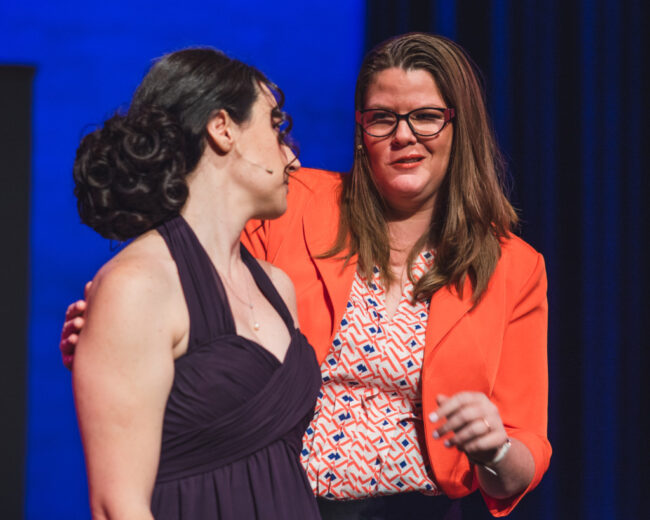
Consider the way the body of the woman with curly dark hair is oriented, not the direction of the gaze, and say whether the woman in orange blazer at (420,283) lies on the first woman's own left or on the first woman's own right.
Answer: on the first woman's own left

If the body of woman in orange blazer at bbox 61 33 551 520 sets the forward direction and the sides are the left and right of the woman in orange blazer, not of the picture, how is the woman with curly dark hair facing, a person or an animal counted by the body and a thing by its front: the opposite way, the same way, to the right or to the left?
to the left

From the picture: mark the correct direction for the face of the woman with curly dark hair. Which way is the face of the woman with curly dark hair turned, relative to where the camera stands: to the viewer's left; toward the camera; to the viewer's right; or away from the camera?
to the viewer's right

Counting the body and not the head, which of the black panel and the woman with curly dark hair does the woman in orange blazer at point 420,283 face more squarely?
the woman with curly dark hair

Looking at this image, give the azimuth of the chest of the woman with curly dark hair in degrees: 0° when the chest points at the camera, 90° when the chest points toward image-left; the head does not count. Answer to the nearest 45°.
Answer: approximately 315°

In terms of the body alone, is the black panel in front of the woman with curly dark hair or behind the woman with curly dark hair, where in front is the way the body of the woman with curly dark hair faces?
behind

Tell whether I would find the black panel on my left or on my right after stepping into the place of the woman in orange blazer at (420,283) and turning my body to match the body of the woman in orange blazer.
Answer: on my right

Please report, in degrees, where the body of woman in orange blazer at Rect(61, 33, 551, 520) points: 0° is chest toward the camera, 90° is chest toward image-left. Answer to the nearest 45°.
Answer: approximately 45°
